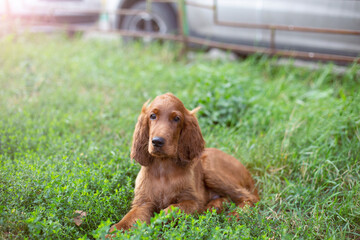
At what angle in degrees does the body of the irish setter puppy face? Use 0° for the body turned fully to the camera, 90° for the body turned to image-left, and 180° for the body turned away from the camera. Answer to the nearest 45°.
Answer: approximately 45°
